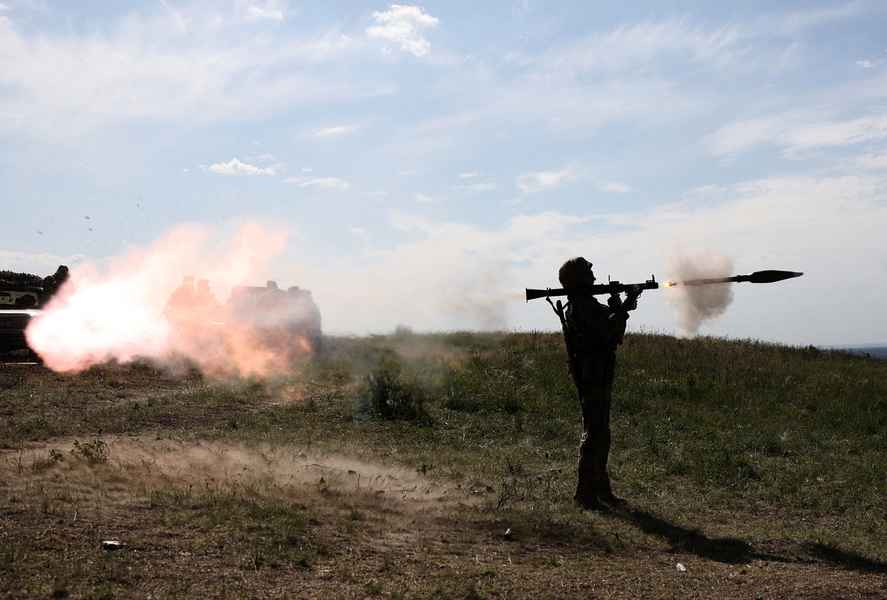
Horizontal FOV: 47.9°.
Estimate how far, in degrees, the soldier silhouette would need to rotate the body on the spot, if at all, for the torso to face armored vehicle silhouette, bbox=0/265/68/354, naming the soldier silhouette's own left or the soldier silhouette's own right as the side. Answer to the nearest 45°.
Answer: approximately 135° to the soldier silhouette's own left

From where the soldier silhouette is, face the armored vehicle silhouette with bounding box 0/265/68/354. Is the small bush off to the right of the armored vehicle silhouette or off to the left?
left

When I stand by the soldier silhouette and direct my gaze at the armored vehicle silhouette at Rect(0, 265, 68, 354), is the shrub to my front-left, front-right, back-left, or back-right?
front-right

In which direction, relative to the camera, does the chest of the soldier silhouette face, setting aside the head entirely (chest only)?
to the viewer's right

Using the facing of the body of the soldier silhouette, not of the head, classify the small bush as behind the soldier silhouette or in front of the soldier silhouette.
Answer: behind

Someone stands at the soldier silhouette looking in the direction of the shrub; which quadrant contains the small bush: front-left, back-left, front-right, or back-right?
front-left

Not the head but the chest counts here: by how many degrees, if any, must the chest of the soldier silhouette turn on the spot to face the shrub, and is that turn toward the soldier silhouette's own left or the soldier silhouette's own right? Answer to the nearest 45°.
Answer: approximately 135° to the soldier silhouette's own left
